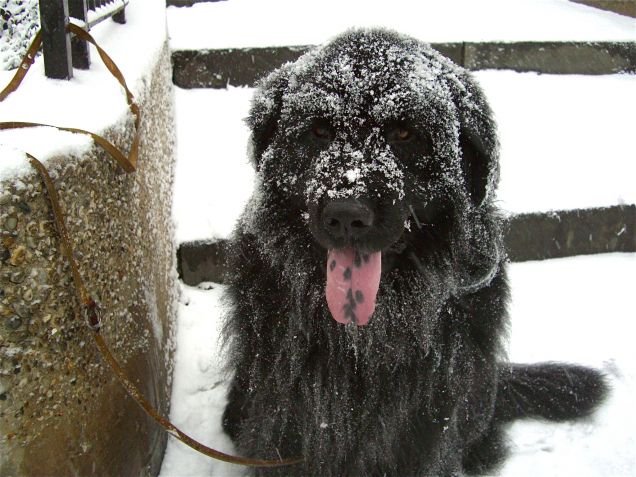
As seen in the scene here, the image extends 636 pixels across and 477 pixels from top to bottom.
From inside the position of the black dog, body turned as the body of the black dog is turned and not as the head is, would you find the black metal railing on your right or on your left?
on your right

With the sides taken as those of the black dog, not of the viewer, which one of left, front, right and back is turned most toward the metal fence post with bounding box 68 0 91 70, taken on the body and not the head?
right

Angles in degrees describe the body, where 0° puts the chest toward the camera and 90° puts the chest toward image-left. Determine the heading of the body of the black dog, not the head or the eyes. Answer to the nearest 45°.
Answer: approximately 0°
